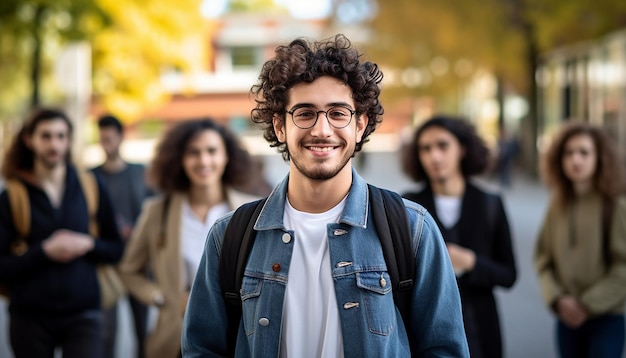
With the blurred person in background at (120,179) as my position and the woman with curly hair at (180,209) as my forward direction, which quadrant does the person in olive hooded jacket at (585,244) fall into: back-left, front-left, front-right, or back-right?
front-left

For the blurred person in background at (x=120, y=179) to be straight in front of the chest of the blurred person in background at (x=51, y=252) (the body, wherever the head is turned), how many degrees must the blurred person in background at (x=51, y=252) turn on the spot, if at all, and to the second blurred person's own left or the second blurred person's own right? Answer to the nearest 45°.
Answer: approximately 180°

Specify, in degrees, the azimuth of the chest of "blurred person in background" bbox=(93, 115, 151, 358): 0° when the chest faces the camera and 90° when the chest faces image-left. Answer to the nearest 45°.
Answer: approximately 0°

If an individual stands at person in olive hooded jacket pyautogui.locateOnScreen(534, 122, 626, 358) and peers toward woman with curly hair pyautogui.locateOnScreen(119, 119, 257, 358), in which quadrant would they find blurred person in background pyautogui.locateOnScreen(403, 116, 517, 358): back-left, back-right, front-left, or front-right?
front-left

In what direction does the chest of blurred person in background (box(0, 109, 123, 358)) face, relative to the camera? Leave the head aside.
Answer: toward the camera

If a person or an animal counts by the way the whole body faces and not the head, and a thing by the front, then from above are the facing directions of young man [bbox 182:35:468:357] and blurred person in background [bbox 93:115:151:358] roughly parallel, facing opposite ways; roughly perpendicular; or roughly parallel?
roughly parallel

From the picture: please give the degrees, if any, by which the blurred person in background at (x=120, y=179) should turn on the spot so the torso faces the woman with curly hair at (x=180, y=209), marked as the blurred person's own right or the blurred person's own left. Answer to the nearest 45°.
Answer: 0° — they already face them

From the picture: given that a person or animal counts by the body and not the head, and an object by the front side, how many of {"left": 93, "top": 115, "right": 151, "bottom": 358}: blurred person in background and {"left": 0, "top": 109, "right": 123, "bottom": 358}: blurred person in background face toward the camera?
2

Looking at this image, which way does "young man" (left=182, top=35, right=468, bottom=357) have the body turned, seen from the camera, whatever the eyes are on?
toward the camera

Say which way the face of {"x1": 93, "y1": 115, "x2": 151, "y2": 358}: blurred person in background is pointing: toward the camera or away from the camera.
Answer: toward the camera

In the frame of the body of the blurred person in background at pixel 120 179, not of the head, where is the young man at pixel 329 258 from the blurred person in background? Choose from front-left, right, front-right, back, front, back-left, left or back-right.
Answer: front

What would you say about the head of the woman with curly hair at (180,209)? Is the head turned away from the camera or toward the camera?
toward the camera
